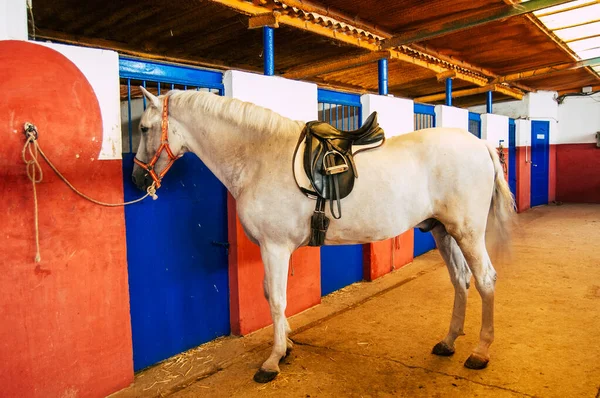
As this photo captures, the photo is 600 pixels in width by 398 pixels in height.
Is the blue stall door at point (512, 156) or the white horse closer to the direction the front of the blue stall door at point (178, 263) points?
the white horse

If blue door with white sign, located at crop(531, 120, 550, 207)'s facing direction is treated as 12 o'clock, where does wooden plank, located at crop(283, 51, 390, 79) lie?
The wooden plank is roughly at 2 o'clock from the blue door with white sign.

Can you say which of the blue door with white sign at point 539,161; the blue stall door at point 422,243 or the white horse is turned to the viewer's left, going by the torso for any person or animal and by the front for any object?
the white horse

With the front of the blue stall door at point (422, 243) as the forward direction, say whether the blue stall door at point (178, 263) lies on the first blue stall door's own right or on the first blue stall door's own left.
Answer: on the first blue stall door's own right

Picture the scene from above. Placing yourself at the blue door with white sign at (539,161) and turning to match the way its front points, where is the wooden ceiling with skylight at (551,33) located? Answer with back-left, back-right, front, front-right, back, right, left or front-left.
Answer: front-right

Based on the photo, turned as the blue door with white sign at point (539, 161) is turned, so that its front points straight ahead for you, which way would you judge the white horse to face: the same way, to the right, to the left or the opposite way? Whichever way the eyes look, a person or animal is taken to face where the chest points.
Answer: to the right

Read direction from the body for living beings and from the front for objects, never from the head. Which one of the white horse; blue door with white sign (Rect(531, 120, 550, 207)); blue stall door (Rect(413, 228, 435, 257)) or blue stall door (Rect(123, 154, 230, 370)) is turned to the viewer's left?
the white horse

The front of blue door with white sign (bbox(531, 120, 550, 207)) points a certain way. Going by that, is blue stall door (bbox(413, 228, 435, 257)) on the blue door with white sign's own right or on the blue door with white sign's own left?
on the blue door with white sign's own right

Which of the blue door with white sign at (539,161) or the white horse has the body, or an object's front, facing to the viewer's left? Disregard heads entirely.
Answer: the white horse

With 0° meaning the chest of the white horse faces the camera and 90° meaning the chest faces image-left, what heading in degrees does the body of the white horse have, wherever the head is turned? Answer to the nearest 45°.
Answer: approximately 90°
